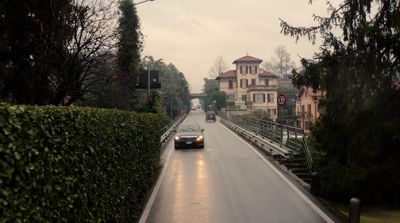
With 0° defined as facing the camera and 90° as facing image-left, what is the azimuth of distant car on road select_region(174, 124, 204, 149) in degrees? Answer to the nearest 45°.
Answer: approximately 0°

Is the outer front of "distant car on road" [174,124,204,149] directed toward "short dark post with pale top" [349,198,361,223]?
yes

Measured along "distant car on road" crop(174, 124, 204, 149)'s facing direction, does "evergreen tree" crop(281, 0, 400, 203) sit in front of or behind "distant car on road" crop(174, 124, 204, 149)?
in front

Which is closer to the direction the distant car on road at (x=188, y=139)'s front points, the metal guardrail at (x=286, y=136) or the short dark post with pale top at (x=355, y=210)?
the short dark post with pale top

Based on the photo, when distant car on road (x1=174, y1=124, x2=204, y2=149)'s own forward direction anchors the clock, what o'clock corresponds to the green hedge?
The green hedge is roughly at 12 o'clock from the distant car on road.

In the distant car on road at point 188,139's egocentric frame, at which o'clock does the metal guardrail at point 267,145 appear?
The metal guardrail is roughly at 10 o'clock from the distant car on road.
